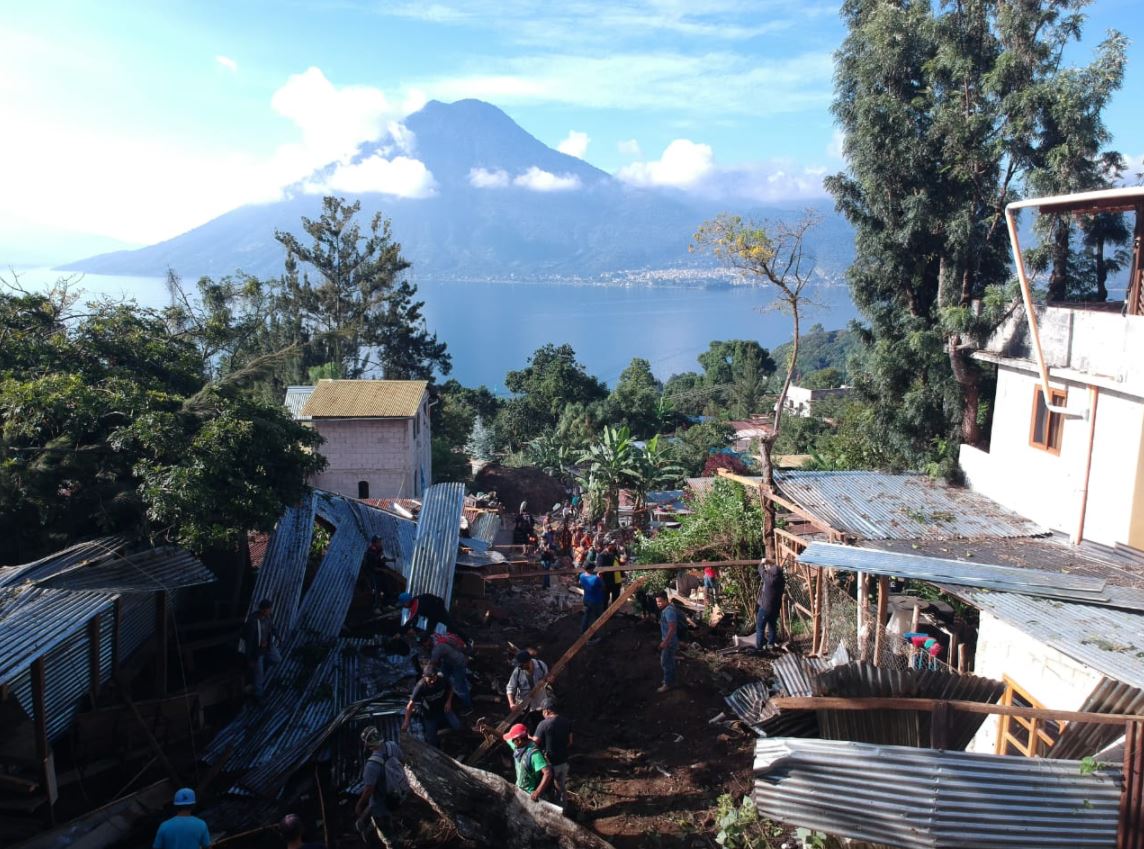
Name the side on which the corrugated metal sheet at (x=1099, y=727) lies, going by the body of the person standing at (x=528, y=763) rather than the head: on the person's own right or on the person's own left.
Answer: on the person's own left

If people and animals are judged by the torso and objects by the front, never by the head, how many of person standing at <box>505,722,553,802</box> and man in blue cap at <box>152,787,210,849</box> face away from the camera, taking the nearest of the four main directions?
1

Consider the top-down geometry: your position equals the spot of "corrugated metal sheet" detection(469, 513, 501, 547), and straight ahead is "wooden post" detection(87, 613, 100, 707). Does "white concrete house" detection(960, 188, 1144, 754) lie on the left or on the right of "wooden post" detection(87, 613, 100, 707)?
left

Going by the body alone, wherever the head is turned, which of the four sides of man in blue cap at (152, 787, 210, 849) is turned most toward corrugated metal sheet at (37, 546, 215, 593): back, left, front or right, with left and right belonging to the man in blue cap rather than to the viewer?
front

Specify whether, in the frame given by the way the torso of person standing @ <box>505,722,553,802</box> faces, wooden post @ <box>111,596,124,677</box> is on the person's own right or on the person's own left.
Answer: on the person's own right

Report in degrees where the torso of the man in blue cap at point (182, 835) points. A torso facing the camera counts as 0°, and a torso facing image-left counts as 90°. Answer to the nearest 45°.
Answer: approximately 180°

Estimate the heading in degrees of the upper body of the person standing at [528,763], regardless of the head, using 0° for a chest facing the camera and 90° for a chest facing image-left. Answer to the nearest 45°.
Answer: approximately 45°

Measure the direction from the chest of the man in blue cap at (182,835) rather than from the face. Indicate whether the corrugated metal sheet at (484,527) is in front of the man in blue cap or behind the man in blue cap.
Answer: in front

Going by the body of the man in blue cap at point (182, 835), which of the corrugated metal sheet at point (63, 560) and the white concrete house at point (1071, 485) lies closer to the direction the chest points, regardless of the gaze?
the corrugated metal sheet

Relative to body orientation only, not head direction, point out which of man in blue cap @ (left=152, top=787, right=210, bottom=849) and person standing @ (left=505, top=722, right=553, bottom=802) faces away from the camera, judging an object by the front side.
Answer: the man in blue cap

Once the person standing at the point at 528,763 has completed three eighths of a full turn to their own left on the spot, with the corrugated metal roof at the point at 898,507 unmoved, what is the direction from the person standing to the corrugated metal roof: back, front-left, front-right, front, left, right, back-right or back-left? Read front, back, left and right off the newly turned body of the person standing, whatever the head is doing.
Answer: front-left

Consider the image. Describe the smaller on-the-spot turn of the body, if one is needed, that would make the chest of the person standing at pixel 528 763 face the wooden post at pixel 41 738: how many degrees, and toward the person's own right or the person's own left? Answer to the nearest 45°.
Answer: approximately 45° to the person's own right

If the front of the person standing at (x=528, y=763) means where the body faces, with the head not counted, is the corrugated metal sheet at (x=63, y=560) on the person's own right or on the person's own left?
on the person's own right

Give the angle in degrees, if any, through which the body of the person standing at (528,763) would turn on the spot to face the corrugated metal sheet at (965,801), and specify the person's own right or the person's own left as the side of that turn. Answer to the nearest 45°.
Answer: approximately 90° to the person's own left
